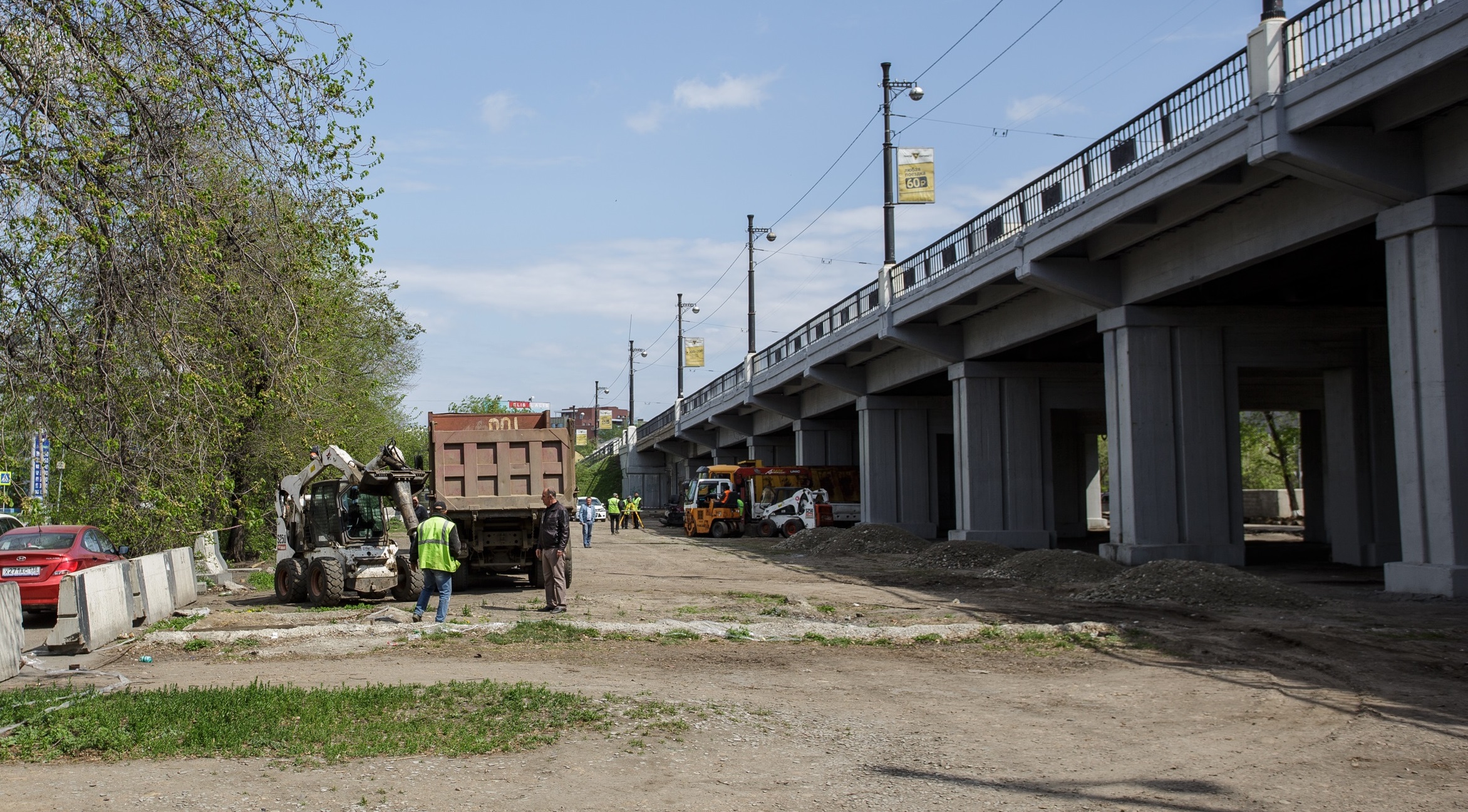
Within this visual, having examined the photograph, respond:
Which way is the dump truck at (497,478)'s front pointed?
away from the camera

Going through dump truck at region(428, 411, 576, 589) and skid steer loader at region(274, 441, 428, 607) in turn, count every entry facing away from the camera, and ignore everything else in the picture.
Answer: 1

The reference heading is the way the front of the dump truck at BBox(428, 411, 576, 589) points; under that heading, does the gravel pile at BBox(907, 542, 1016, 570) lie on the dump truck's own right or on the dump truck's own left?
on the dump truck's own right

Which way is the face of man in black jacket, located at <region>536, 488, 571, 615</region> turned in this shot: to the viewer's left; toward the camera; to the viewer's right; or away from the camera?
to the viewer's left

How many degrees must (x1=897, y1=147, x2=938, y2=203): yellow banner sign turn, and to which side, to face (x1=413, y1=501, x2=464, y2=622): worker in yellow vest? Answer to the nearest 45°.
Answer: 0° — it already faces them

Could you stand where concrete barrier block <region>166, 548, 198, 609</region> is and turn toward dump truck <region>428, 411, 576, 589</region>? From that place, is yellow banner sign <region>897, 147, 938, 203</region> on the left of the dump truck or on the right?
left

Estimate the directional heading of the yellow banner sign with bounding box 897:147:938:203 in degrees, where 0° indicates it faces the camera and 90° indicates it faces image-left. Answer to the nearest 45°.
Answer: approximately 0°

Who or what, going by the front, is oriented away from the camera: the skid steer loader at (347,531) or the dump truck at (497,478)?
the dump truck
